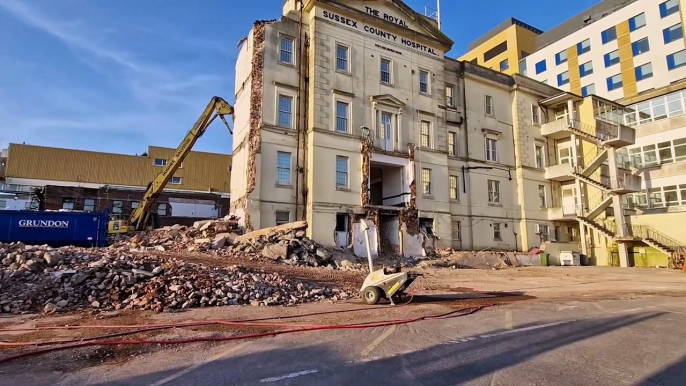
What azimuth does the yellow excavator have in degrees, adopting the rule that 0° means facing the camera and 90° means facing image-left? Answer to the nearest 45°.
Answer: approximately 270°

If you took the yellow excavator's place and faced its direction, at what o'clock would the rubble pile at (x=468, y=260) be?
The rubble pile is roughly at 1 o'clock from the yellow excavator.

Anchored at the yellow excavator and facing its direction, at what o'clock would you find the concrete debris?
The concrete debris is roughly at 2 o'clock from the yellow excavator.

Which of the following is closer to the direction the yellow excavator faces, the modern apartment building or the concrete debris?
the modern apartment building

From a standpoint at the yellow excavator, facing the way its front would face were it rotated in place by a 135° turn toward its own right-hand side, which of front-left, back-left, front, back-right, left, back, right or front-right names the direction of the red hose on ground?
front-left

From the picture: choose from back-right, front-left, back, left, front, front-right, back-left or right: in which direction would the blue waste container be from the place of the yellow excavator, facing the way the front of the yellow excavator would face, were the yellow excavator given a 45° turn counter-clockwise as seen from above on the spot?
back

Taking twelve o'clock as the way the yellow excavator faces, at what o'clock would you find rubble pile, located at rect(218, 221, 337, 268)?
The rubble pile is roughly at 2 o'clock from the yellow excavator.
